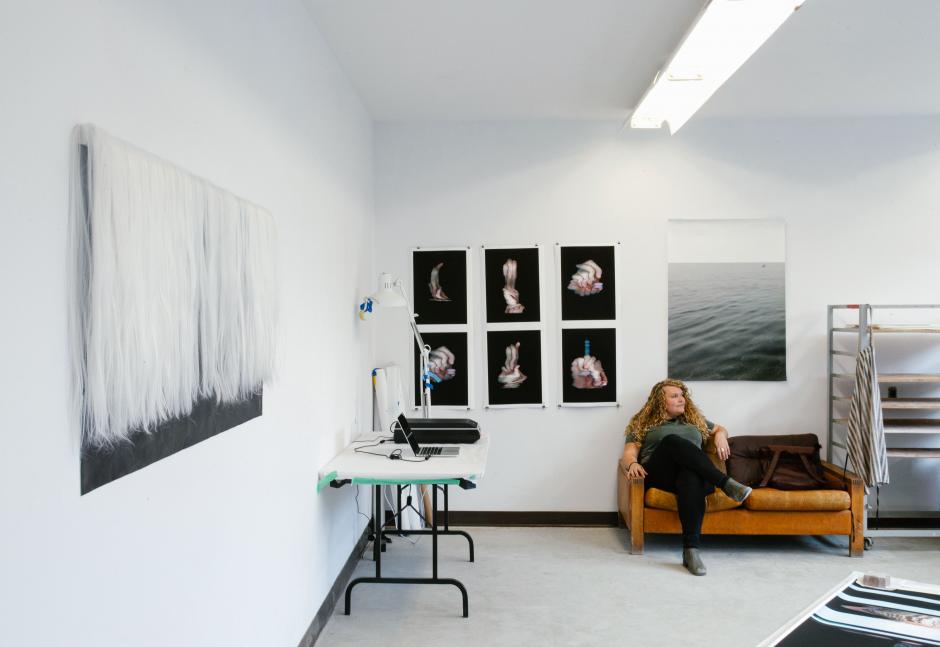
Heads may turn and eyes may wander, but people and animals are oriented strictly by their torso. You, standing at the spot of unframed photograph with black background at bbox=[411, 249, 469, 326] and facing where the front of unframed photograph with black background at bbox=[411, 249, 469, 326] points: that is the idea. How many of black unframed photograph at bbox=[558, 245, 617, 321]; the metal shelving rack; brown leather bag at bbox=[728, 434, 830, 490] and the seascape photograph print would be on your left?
4

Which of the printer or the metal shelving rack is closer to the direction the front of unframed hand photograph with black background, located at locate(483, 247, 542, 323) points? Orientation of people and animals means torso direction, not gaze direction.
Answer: the printer

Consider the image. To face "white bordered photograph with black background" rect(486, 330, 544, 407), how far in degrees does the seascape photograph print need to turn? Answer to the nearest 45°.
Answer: approximately 90° to its right

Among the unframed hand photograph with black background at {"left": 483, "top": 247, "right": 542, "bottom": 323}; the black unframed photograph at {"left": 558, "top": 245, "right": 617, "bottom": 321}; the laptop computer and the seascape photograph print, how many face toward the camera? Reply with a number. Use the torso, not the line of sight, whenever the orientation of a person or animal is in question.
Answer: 3

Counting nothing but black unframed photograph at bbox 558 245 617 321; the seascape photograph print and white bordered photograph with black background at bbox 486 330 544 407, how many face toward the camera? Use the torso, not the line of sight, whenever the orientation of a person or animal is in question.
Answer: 3

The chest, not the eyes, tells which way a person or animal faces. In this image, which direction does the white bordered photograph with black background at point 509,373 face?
toward the camera

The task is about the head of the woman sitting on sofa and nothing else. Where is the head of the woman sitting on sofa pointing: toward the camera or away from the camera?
toward the camera

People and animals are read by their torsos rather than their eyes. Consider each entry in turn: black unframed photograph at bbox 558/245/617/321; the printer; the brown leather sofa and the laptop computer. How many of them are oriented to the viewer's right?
1

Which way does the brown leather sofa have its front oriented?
toward the camera

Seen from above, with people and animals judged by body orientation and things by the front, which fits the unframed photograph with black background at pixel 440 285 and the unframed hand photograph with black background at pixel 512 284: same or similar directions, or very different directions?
same or similar directions

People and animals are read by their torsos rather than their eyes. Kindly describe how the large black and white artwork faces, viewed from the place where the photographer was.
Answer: facing the viewer and to the right of the viewer

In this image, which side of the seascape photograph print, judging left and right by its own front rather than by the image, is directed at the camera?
front

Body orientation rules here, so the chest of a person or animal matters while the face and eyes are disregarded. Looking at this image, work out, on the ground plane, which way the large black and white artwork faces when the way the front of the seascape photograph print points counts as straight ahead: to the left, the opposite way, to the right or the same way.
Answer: to the left

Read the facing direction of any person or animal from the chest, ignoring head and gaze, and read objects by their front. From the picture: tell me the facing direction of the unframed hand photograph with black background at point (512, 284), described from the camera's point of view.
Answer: facing the viewer

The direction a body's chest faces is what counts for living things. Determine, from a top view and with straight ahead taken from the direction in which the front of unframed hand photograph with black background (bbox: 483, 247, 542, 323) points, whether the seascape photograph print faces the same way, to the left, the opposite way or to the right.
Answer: the same way

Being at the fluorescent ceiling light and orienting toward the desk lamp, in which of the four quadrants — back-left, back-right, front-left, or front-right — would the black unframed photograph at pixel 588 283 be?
front-right
